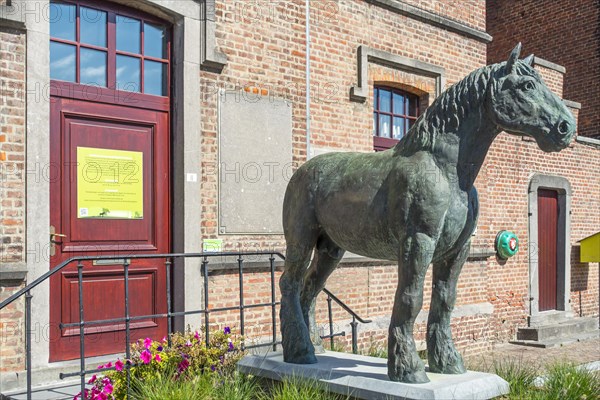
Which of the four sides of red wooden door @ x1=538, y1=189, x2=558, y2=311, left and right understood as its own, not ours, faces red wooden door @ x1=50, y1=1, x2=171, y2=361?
right

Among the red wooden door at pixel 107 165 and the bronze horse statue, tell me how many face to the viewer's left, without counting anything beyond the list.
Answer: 0

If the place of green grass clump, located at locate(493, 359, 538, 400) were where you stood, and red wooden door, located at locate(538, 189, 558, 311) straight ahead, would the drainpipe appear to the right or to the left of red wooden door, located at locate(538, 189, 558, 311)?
left

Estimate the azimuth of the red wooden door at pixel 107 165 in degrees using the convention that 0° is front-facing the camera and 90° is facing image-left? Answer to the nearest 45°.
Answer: approximately 315°

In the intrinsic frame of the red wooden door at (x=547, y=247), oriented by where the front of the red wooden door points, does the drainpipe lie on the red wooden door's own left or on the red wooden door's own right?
on the red wooden door's own right

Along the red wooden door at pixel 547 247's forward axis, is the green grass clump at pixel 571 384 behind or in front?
in front

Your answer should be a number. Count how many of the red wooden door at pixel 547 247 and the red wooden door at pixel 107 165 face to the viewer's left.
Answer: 0

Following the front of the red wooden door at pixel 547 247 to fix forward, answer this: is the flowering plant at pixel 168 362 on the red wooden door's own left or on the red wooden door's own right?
on the red wooden door's own right

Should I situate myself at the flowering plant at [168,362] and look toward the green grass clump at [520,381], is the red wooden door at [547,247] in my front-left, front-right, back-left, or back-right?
front-left

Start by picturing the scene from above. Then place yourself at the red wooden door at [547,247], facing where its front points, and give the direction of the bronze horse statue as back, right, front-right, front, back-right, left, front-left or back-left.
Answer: front-right

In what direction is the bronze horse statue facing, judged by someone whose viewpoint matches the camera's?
facing the viewer and to the right of the viewer

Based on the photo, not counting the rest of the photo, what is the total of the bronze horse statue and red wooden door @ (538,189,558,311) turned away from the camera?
0

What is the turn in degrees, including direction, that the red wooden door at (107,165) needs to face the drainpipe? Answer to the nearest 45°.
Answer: approximately 90° to its left
